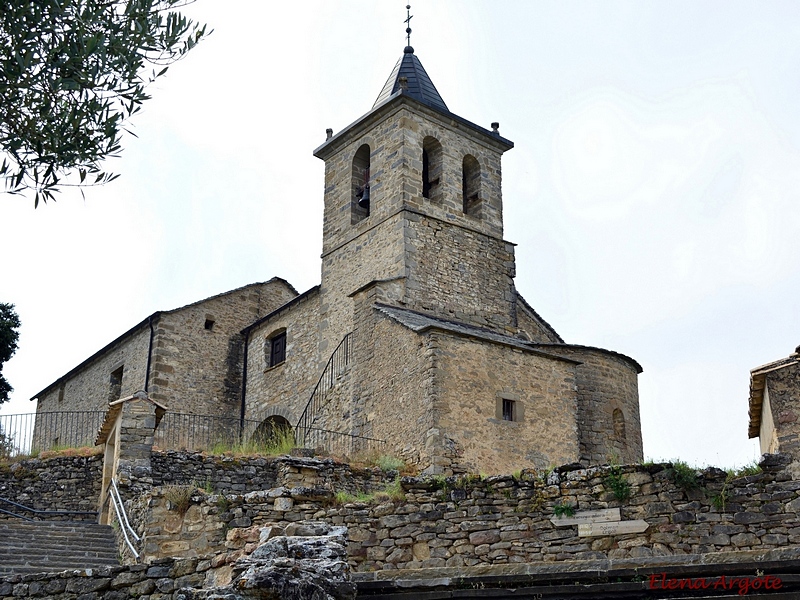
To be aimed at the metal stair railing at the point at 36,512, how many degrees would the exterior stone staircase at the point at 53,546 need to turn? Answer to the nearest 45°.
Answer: approximately 180°

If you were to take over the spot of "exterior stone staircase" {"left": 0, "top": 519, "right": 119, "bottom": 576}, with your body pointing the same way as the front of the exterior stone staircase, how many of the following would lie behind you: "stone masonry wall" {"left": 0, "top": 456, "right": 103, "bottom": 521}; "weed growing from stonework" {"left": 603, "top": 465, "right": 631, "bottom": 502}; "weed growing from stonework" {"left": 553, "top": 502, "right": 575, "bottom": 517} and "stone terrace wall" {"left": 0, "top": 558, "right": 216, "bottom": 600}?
1

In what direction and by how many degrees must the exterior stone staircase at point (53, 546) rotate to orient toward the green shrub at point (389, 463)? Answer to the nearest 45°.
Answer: approximately 90° to its left

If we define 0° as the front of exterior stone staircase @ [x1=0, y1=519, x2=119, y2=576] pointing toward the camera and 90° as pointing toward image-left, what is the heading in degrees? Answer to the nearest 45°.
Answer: approximately 0°

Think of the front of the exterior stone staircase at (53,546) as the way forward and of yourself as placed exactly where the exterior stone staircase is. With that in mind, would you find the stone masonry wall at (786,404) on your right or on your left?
on your left

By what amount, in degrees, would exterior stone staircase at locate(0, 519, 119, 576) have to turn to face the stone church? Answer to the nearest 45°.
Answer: approximately 135° to its left

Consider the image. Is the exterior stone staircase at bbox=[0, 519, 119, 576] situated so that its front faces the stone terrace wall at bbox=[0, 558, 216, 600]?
yes

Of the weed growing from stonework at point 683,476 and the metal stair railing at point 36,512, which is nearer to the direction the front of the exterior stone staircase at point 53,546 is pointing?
the weed growing from stonework

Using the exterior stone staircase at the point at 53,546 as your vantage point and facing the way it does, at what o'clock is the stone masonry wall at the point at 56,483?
The stone masonry wall is roughly at 6 o'clock from the exterior stone staircase.
